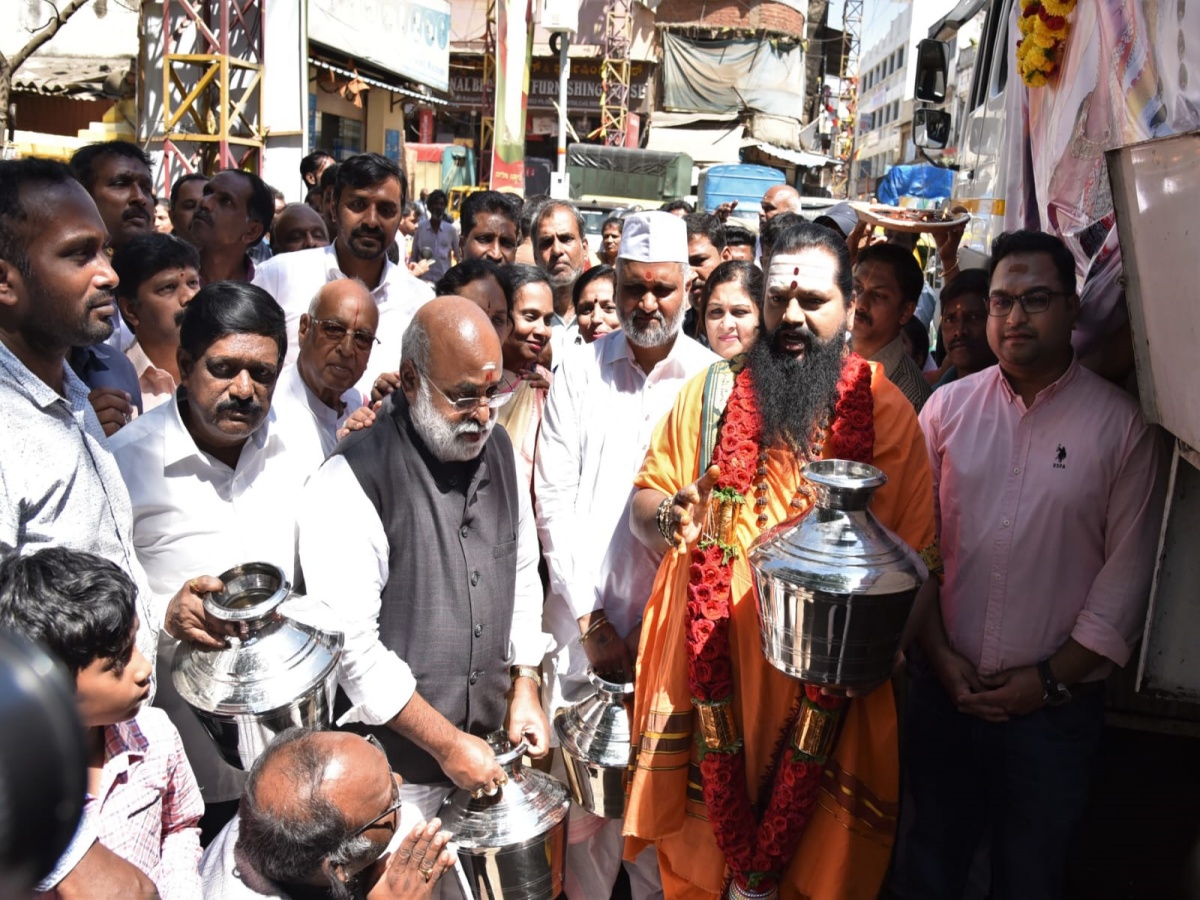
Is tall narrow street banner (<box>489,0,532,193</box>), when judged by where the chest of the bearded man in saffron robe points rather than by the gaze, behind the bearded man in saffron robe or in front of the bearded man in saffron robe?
behind

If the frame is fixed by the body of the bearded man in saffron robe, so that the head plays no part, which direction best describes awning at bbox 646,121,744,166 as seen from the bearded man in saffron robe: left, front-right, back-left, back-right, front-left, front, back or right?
back

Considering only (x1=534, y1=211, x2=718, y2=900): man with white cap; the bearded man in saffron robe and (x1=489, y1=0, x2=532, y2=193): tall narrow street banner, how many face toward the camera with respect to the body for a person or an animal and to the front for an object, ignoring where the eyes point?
3

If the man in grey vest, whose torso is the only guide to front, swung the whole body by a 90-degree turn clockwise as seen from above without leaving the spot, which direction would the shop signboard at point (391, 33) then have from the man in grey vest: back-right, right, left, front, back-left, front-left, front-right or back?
back-right

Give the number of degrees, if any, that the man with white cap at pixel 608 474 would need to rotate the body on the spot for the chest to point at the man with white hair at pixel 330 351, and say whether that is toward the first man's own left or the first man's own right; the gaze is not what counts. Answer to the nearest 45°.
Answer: approximately 90° to the first man's own right

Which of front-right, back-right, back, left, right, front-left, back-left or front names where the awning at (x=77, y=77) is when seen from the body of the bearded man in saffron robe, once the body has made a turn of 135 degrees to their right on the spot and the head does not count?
front

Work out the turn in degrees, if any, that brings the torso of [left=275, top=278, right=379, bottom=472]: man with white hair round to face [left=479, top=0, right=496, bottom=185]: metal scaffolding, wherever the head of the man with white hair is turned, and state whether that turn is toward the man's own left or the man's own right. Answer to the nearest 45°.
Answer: approximately 135° to the man's own left

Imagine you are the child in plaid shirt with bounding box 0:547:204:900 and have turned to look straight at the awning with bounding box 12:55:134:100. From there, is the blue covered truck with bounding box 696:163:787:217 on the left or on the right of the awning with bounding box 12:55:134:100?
right

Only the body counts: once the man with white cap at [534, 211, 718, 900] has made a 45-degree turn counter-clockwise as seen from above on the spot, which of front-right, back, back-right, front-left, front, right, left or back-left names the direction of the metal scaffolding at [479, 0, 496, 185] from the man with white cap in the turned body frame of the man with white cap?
back-left

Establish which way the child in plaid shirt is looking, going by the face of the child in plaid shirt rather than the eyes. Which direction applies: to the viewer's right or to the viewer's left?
to the viewer's right
